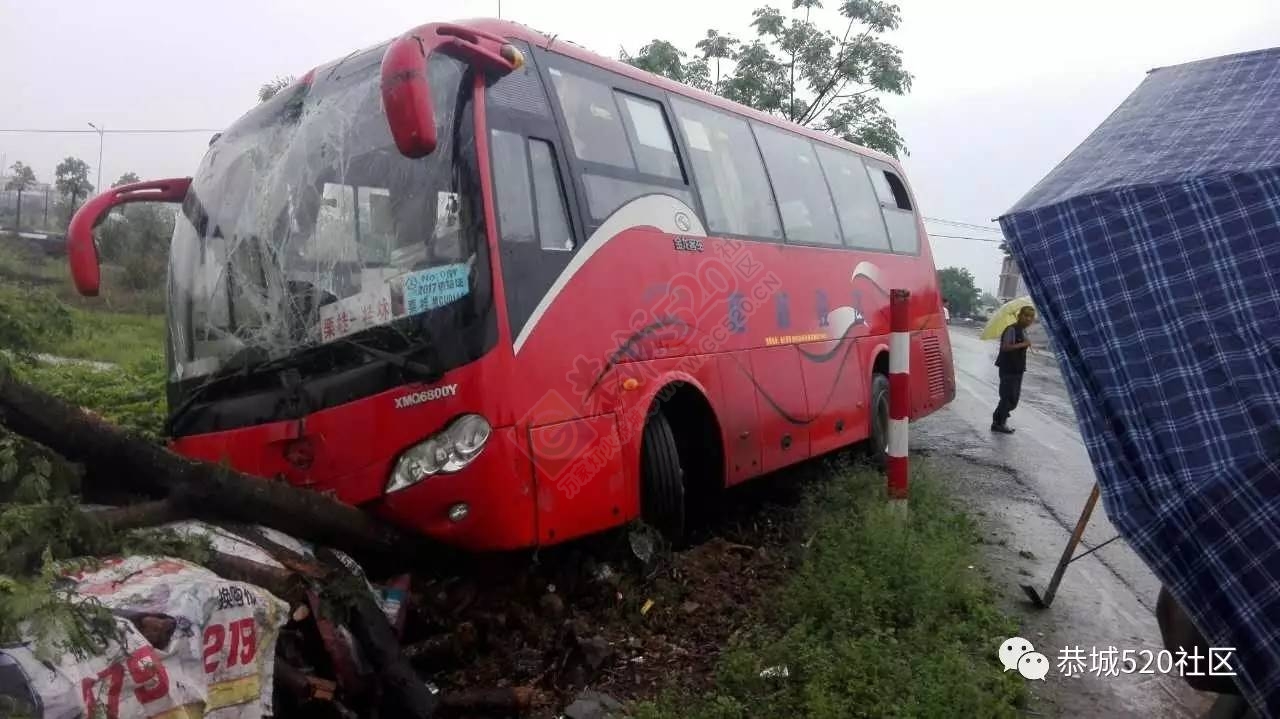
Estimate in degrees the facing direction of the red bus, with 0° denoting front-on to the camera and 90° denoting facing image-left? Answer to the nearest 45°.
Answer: approximately 45°

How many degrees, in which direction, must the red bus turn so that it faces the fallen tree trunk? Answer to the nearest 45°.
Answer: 0° — it already faces it

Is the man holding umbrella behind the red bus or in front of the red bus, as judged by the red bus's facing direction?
behind
